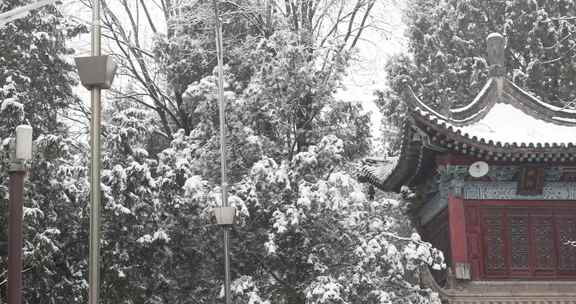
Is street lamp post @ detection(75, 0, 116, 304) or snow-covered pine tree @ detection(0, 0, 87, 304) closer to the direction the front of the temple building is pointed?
the street lamp post

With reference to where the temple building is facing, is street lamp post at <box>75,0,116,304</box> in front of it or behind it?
in front

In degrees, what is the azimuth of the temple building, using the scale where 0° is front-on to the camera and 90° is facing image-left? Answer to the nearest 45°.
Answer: approximately 0°

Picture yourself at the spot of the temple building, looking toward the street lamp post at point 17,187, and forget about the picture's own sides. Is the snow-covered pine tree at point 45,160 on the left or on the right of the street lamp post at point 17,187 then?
right

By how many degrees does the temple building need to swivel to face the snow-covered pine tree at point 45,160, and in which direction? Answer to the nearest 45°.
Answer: approximately 90° to its right

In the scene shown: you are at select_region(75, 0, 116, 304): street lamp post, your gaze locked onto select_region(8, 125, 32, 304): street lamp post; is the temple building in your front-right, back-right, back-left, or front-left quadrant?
back-right
